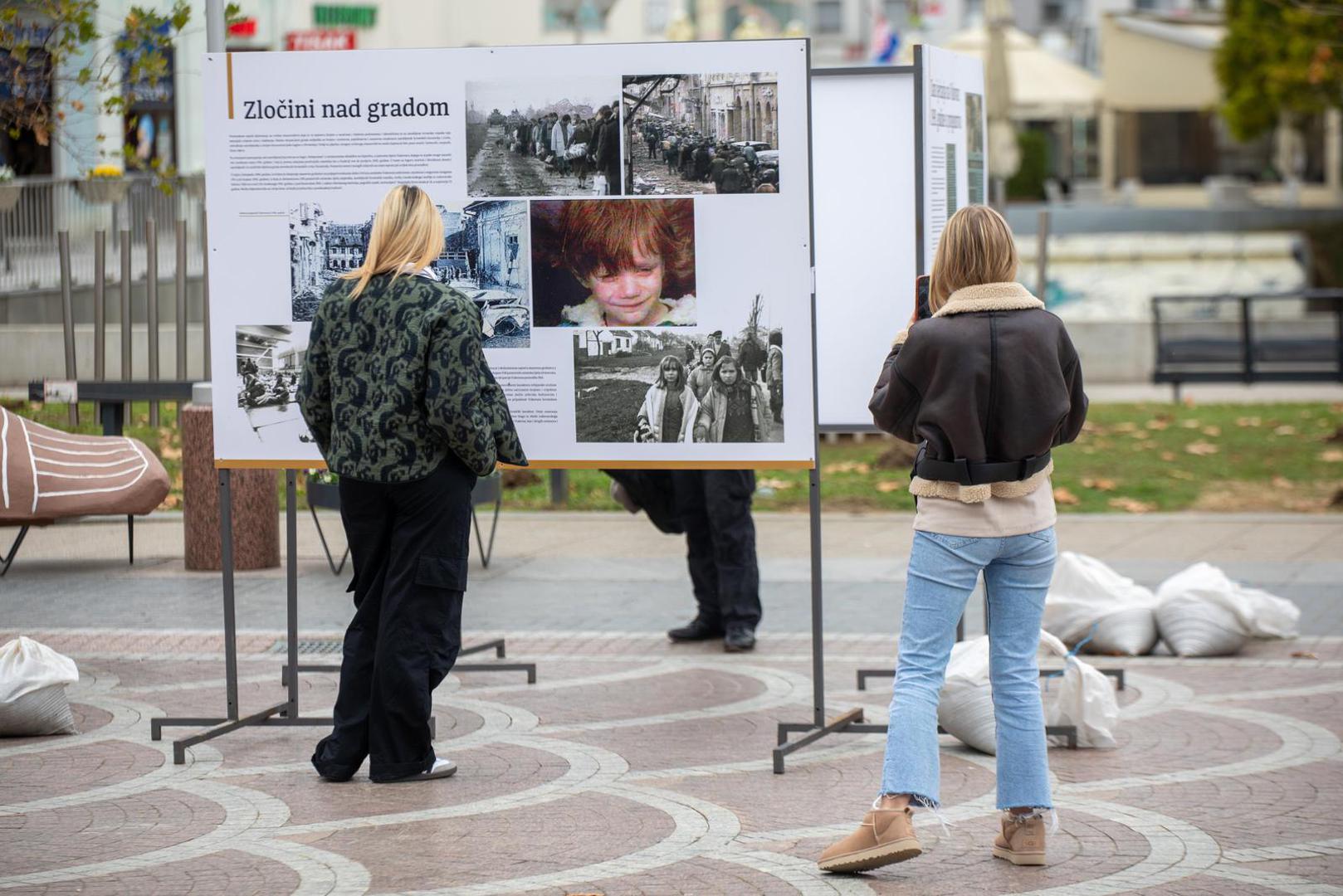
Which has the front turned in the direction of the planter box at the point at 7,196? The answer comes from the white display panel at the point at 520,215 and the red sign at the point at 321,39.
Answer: the red sign

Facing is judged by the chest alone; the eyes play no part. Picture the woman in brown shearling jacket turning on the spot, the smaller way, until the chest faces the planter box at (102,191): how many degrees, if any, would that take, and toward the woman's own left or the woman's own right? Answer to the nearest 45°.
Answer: approximately 45° to the woman's own left

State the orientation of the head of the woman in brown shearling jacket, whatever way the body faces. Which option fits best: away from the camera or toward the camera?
away from the camera

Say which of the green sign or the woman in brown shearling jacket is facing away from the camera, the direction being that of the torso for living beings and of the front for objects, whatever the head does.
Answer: the woman in brown shearling jacket

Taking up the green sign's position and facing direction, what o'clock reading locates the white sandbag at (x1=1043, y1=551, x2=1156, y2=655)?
The white sandbag is roughly at 12 o'clock from the green sign.

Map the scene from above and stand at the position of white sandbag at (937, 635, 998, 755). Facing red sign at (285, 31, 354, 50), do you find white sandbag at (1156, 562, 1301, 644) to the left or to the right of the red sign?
right

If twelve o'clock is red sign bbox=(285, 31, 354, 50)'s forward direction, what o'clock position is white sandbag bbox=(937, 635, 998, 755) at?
The white sandbag is roughly at 12 o'clock from the red sign.

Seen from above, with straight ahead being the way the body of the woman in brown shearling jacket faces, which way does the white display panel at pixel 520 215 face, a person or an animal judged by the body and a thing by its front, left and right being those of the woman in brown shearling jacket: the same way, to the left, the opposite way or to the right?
the opposite way

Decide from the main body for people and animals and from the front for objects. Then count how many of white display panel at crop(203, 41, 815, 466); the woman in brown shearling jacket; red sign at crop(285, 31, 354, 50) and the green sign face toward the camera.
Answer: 3

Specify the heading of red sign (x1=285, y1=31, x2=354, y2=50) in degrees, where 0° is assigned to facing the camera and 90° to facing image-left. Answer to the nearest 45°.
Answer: approximately 0°

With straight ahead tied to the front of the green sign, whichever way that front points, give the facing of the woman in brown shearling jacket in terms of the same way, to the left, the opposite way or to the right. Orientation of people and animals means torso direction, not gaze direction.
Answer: the opposite way

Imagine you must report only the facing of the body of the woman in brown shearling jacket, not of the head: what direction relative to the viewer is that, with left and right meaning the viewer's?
facing away from the viewer

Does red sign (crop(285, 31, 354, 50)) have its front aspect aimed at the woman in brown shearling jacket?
yes

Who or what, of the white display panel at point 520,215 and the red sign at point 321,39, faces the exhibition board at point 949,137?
the red sign
